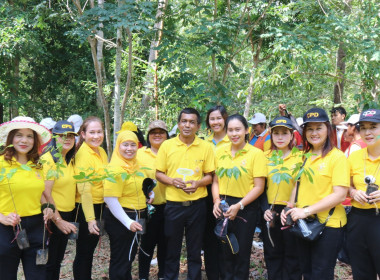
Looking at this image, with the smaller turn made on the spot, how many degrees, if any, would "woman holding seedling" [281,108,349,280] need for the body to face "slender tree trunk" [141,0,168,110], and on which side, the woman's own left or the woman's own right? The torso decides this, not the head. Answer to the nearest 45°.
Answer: approximately 90° to the woman's own right

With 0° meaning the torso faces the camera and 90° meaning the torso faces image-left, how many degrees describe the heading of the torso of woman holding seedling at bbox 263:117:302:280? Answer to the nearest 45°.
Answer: approximately 0°

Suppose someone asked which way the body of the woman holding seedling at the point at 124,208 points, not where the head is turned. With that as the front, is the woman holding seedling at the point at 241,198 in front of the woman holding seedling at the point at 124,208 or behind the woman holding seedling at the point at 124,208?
in front

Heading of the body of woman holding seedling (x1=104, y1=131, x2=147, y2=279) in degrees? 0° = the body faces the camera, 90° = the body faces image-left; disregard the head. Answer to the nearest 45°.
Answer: approximately 315°

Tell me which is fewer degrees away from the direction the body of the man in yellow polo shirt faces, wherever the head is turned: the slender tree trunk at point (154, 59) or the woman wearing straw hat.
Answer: the woman wearing straw hat

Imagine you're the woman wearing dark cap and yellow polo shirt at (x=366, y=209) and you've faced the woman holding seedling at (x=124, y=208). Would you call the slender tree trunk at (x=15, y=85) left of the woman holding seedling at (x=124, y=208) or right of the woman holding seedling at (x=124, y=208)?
right

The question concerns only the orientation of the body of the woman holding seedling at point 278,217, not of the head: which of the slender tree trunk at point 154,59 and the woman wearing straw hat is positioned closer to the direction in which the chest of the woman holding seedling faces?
the woman wearing straw hat

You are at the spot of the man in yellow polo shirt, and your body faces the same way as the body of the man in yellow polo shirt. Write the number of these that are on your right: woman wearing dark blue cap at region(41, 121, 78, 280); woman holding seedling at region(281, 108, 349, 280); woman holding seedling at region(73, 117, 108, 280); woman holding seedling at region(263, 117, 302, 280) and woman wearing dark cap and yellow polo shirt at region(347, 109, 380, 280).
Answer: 2
